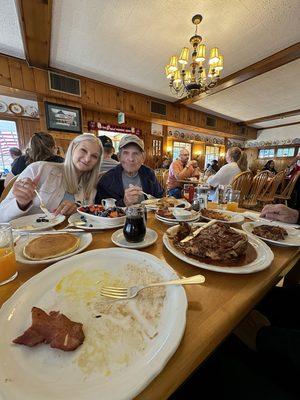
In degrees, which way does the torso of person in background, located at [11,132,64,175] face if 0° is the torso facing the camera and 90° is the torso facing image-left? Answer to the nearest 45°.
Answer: approximately 180°

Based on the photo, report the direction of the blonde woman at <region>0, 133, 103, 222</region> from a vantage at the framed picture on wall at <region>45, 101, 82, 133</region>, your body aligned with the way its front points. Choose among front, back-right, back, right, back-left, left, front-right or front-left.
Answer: front-right

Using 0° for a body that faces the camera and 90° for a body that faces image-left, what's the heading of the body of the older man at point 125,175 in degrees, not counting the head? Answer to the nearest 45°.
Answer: approximately 0°

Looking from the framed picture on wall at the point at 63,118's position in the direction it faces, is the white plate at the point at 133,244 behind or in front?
in front

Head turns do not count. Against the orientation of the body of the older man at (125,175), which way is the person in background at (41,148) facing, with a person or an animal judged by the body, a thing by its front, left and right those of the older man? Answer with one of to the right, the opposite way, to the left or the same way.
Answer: the opposite way

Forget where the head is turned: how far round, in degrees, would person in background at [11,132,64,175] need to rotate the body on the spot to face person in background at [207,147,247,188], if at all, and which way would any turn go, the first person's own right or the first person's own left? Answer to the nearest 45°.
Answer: approximately 90° to the first person's own right

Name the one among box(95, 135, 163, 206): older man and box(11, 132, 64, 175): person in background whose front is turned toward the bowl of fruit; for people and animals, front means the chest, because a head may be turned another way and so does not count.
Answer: the older man

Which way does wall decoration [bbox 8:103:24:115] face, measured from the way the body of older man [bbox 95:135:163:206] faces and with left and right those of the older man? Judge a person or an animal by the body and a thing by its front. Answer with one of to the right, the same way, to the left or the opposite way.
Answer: to the left

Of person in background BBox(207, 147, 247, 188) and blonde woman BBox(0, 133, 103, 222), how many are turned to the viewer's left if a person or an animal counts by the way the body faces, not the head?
1

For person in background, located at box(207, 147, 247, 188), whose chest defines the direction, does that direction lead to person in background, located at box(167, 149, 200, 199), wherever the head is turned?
yes

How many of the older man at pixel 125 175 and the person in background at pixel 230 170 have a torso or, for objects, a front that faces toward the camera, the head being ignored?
1

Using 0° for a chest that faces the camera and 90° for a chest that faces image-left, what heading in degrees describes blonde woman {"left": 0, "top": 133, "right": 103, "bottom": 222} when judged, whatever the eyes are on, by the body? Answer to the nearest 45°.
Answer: approximately 315°

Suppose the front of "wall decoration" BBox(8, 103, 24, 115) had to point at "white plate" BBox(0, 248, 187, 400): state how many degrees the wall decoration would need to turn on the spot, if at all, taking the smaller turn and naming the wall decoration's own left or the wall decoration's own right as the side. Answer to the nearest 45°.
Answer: approximately 45° to the wall decoration's own right

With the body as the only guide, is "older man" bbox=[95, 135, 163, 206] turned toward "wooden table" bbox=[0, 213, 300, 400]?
yes

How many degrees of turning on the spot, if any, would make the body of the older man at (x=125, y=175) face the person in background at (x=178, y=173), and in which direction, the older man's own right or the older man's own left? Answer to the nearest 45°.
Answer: approximately 135° to the older man's own left
